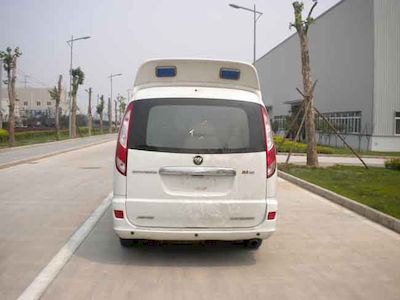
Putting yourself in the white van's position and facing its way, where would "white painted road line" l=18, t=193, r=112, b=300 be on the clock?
The white painted road line is roughly at 7 o'clock from the white van.

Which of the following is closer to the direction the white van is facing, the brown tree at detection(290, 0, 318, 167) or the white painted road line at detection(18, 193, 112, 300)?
the brown tree

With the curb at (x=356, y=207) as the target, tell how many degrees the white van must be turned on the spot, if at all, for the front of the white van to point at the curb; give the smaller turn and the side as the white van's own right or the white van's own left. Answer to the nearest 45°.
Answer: approximately 45° to the white van's own right

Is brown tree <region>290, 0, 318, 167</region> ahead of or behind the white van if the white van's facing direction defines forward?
ahead

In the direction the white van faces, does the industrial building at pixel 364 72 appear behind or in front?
in front

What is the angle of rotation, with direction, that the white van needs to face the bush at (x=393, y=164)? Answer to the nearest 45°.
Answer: approximately 45° to its right

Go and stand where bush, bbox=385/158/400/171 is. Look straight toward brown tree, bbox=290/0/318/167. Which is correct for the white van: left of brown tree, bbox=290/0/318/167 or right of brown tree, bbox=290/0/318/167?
left

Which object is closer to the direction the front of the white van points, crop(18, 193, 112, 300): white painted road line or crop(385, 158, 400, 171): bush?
the bush

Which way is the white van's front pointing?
away from the camera
